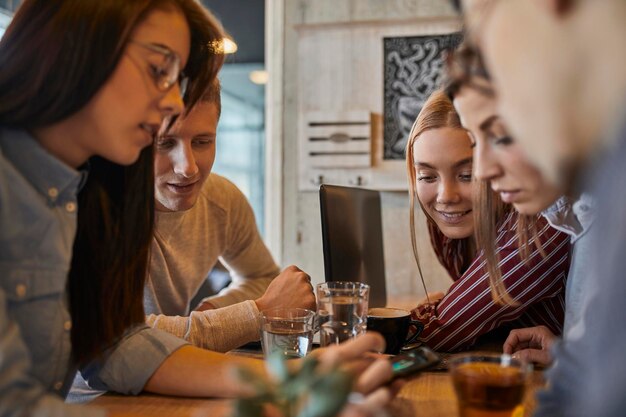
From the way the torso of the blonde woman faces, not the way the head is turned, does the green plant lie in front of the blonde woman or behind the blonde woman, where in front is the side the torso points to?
in front

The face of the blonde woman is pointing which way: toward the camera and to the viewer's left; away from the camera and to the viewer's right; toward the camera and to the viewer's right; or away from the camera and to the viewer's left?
toward the camera and to the viewer's left

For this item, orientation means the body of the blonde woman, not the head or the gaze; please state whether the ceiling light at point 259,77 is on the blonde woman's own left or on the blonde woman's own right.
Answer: on the blonde woman's own right

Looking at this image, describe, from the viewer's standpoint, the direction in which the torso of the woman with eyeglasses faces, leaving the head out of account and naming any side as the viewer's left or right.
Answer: facing the viewer and to the right of the viewer

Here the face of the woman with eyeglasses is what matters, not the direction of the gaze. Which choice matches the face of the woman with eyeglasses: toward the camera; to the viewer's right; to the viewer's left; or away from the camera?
to the viewer's right

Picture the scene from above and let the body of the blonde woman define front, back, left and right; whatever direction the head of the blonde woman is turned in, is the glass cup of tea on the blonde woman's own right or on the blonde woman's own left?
on the blonde woman's own left

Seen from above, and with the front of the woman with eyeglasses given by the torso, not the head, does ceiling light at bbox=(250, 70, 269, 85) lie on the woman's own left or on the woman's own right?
on the woman's own left

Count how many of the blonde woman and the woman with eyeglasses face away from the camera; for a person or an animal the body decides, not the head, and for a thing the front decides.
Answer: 0

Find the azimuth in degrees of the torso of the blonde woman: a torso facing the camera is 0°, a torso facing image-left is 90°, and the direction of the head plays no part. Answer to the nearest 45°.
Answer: approximately 45°
